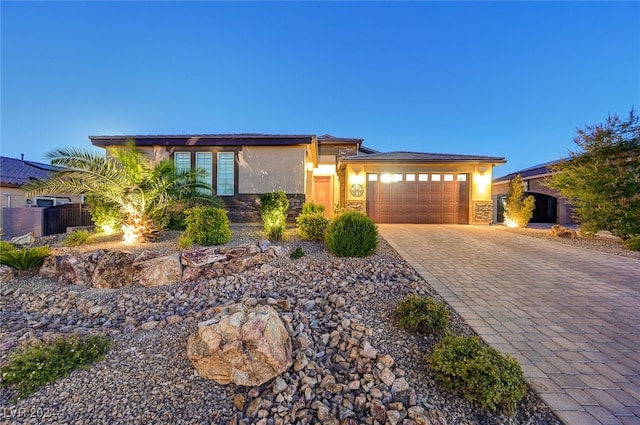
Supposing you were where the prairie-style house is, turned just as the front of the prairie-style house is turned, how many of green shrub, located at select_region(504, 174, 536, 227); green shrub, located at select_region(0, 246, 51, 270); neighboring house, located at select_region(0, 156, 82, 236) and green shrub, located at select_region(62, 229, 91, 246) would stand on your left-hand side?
1

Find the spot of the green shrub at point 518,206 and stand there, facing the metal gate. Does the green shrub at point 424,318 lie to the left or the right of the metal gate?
left

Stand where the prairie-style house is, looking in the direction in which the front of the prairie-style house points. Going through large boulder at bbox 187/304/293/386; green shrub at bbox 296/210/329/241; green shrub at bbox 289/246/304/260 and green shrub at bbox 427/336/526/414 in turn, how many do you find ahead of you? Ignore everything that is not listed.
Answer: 4

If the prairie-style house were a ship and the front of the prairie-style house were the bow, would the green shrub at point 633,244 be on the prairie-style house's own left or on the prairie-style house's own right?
on the prairie-style house's own left

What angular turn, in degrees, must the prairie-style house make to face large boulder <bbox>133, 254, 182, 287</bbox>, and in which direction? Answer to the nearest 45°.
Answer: approximately 45° to its right

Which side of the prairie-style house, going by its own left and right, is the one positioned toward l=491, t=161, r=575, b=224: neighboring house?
left

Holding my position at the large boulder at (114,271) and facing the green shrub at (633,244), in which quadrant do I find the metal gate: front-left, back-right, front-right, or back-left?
back-left

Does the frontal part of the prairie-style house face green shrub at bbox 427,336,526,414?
yes

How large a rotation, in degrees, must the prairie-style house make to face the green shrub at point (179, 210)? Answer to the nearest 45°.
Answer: approximately 45° to its right

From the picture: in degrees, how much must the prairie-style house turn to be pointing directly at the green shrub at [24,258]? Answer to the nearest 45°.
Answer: approximately 45° to its right

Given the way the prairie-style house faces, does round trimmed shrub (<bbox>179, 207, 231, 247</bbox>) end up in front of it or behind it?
in front

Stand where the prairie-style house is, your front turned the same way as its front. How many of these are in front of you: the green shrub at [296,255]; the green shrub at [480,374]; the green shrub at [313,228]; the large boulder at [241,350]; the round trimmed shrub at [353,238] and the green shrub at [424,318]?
6

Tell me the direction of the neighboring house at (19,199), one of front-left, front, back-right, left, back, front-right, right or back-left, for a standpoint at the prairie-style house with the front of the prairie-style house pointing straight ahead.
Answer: right

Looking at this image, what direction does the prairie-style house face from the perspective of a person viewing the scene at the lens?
facing the viewer

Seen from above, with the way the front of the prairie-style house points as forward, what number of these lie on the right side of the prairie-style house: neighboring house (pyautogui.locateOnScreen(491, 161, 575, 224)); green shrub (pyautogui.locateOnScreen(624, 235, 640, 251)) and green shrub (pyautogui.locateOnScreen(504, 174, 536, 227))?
0

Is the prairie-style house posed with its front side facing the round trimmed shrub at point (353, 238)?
yes

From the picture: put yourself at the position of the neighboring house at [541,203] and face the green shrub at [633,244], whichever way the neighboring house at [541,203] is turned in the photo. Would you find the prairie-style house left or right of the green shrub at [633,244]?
right
